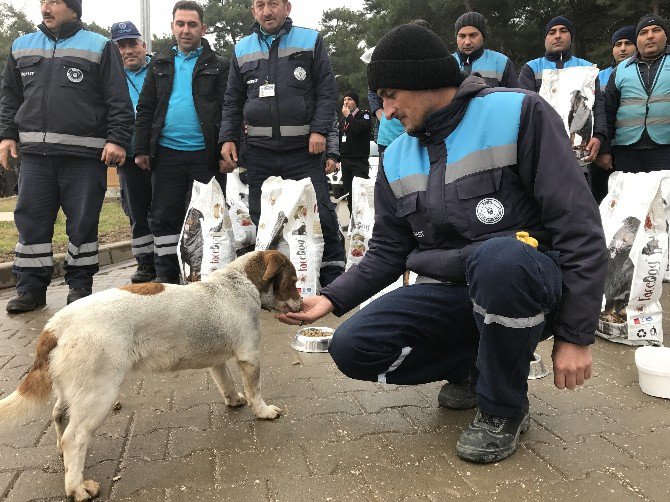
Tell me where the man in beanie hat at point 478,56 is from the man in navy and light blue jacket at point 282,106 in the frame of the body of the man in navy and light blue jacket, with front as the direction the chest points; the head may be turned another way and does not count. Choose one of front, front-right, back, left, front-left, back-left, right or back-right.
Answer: left

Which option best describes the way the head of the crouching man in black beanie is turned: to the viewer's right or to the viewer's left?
to the viewer's left

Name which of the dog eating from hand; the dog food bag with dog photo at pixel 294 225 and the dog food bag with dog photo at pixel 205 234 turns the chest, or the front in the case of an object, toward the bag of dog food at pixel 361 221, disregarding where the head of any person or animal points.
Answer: the dog eating from hand

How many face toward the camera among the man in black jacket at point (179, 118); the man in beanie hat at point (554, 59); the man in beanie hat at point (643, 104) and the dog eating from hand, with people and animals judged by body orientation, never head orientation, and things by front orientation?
3

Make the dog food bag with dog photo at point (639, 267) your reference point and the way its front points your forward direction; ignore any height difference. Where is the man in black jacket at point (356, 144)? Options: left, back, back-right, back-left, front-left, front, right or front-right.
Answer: right

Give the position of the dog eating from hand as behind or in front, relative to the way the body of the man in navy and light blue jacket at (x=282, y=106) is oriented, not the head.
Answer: in front

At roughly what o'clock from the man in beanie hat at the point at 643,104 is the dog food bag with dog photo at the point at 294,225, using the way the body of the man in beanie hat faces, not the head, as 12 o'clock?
The dog food bag with dog photo is roughly at 2 o'clock from the man in beanie hat.

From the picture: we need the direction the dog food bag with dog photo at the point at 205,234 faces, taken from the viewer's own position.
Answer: facing the viewer and to the left of the viewer

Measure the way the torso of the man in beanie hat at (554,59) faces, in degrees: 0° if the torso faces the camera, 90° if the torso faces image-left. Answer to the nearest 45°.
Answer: approximately 0°

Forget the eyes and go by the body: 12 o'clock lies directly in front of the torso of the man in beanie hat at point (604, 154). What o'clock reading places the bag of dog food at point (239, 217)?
The bag of dog food is roughly at 2 o'clock from the man in beanie hat.

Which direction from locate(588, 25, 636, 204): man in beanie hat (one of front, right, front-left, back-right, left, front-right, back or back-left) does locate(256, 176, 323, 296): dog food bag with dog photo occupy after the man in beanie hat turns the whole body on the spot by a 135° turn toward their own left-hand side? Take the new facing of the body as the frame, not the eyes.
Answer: back

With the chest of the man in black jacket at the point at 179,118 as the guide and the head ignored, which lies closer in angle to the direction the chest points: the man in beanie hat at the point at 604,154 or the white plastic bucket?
the white plastic bucket

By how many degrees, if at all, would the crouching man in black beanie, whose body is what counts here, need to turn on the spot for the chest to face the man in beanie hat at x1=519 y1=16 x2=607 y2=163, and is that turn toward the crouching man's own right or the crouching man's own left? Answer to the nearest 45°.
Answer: approximately 135° to the crouching man's own right

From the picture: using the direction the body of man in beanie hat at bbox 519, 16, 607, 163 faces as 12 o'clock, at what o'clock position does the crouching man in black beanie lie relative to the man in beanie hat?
The crouching man in black beanie is roughly at 12 o'clock from the man in beanie hat.

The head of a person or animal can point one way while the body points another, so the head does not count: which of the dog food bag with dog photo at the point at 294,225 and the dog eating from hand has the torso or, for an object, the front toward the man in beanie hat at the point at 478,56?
the dog eating from hand
